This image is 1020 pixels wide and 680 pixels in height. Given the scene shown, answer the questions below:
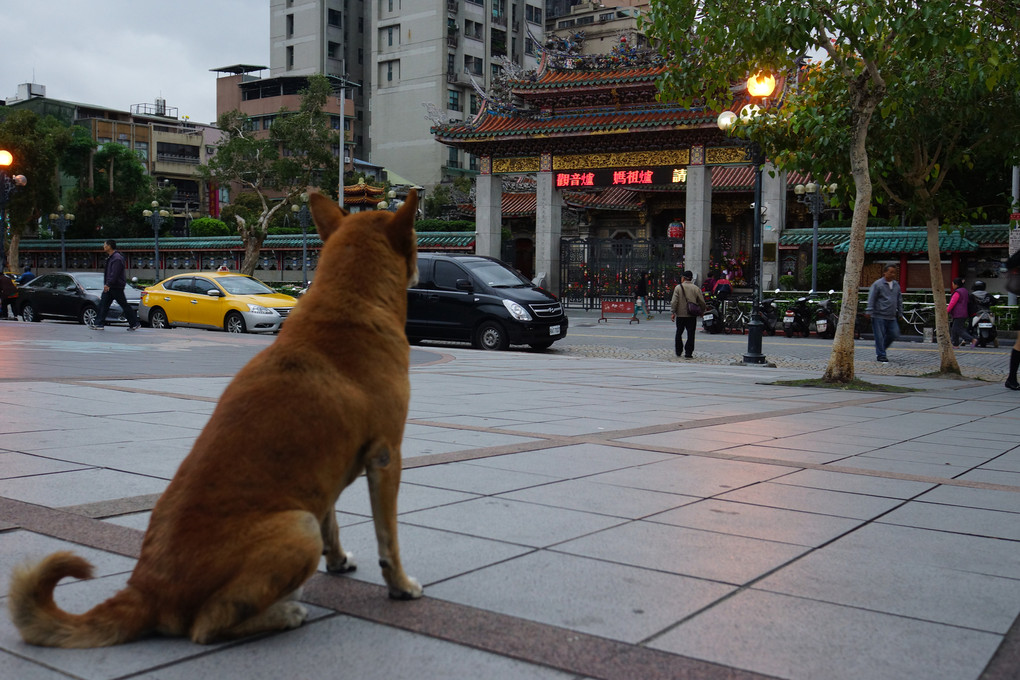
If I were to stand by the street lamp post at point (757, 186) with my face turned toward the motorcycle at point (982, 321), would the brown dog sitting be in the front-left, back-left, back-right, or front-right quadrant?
back-right

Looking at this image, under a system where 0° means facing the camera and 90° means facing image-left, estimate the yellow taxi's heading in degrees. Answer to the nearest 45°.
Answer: approximately 315°

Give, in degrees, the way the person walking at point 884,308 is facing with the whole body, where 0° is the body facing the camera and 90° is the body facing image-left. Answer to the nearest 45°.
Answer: approximately 0°

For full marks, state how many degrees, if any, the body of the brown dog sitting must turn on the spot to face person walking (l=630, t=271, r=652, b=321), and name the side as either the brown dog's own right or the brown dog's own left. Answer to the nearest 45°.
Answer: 0° — it already faces them

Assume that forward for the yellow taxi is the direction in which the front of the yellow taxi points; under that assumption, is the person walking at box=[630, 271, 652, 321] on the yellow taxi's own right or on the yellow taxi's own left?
on the yellow taxi's own left

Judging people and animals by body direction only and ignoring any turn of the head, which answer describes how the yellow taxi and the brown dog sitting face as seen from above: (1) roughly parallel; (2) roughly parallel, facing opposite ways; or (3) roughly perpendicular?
roughly perpendicular

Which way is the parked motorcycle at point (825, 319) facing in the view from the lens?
facing away from the viewer and to the right of the viewer

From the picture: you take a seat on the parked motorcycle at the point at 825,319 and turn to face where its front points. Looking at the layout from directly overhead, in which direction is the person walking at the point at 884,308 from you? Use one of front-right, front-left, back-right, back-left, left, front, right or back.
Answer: back-right

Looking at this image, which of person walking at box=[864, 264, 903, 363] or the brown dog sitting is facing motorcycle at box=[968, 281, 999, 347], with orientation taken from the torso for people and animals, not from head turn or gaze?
the brown dog sitting

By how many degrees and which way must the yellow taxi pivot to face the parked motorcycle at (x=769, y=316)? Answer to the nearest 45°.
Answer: approximately 45° to its left

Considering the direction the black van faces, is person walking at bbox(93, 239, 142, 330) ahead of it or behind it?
behind

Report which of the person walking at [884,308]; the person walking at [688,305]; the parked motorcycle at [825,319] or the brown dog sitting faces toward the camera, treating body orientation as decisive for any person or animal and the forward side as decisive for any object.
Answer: the person walking at [884,308]

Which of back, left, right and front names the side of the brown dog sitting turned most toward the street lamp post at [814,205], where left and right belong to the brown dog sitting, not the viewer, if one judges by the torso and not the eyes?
front
